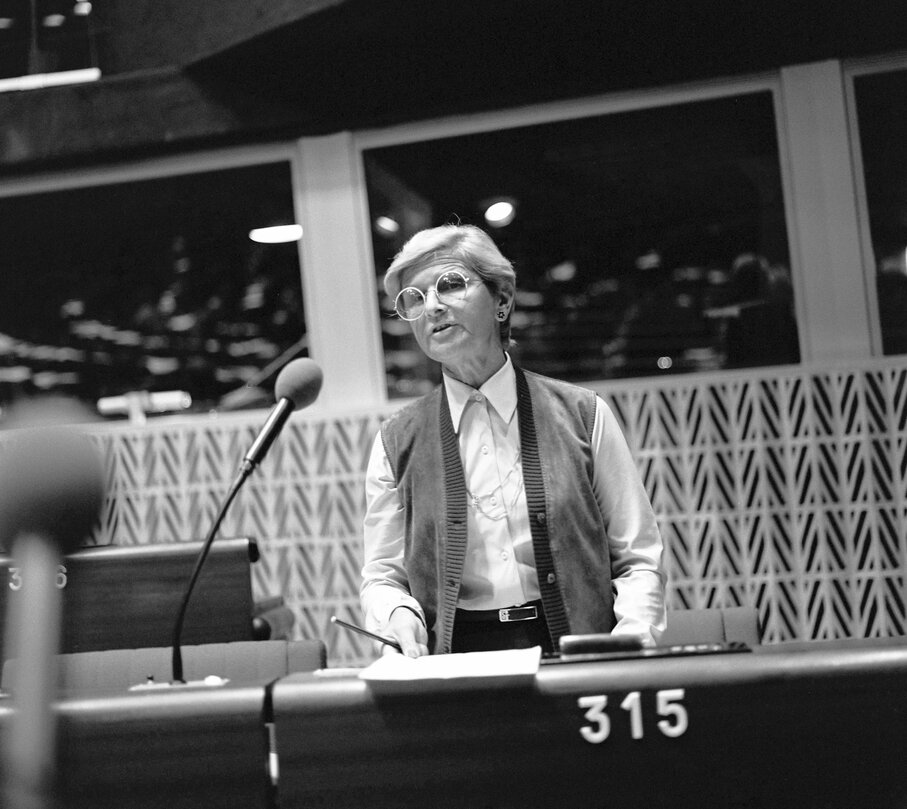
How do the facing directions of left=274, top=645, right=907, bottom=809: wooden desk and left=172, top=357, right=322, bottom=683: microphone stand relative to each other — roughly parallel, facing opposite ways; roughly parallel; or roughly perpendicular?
roughly perpendicular

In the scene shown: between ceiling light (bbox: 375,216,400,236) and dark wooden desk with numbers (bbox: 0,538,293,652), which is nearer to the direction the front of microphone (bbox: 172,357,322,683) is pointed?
the ceiling light

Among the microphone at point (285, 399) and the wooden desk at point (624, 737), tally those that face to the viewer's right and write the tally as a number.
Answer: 1

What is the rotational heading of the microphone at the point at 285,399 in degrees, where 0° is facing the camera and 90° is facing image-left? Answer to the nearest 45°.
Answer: approximately 270°
